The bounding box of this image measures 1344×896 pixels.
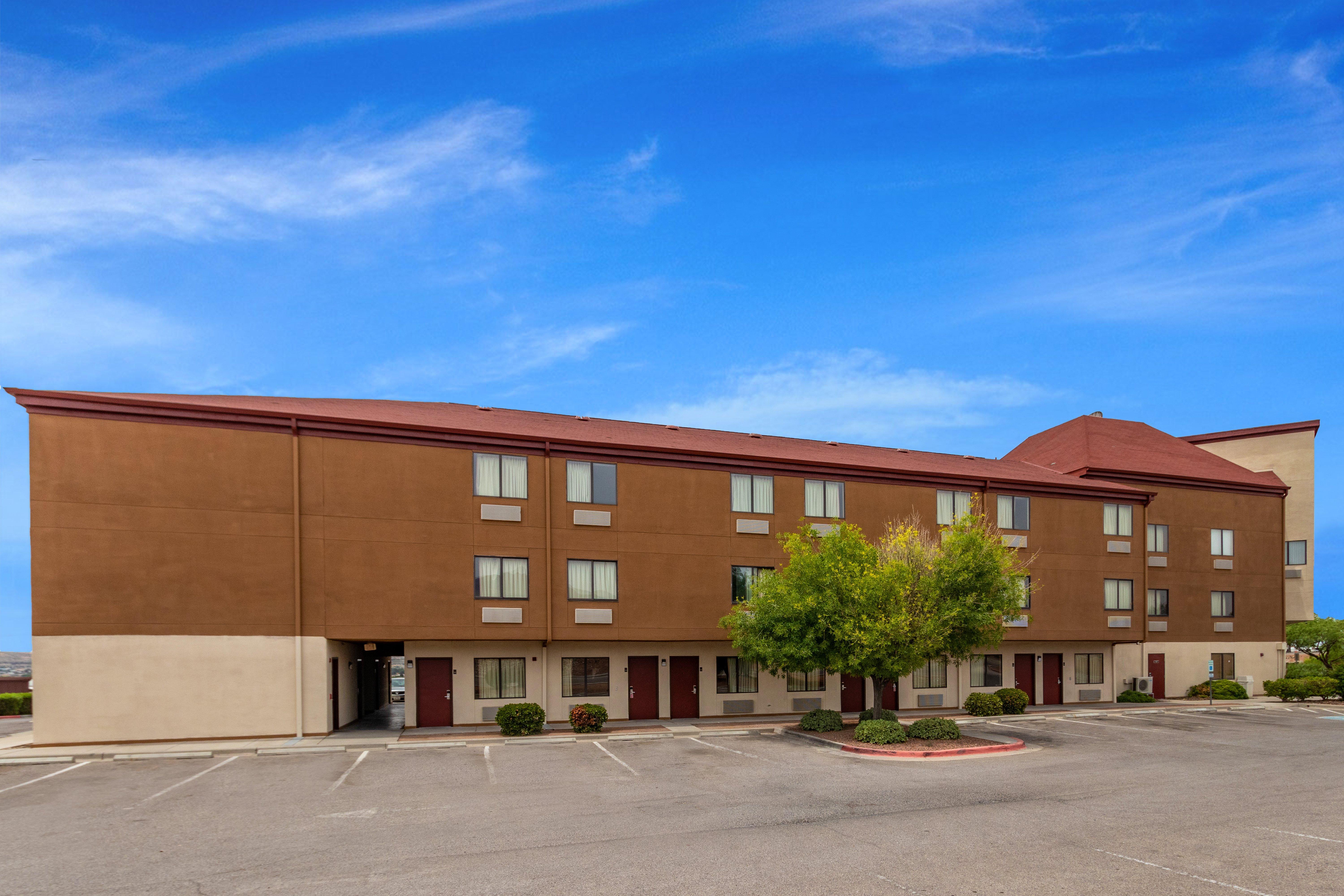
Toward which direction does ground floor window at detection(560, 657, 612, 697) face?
toward the camera

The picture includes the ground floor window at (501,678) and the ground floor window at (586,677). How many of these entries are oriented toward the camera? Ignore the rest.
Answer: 2

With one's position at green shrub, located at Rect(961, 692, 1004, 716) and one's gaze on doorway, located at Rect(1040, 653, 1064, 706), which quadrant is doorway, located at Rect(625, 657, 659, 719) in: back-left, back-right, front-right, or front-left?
back-left

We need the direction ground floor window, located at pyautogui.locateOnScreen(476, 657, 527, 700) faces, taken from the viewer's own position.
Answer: facing the viewer

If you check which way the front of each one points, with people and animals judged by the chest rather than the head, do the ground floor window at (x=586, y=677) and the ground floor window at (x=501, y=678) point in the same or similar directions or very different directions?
same or similar directions
